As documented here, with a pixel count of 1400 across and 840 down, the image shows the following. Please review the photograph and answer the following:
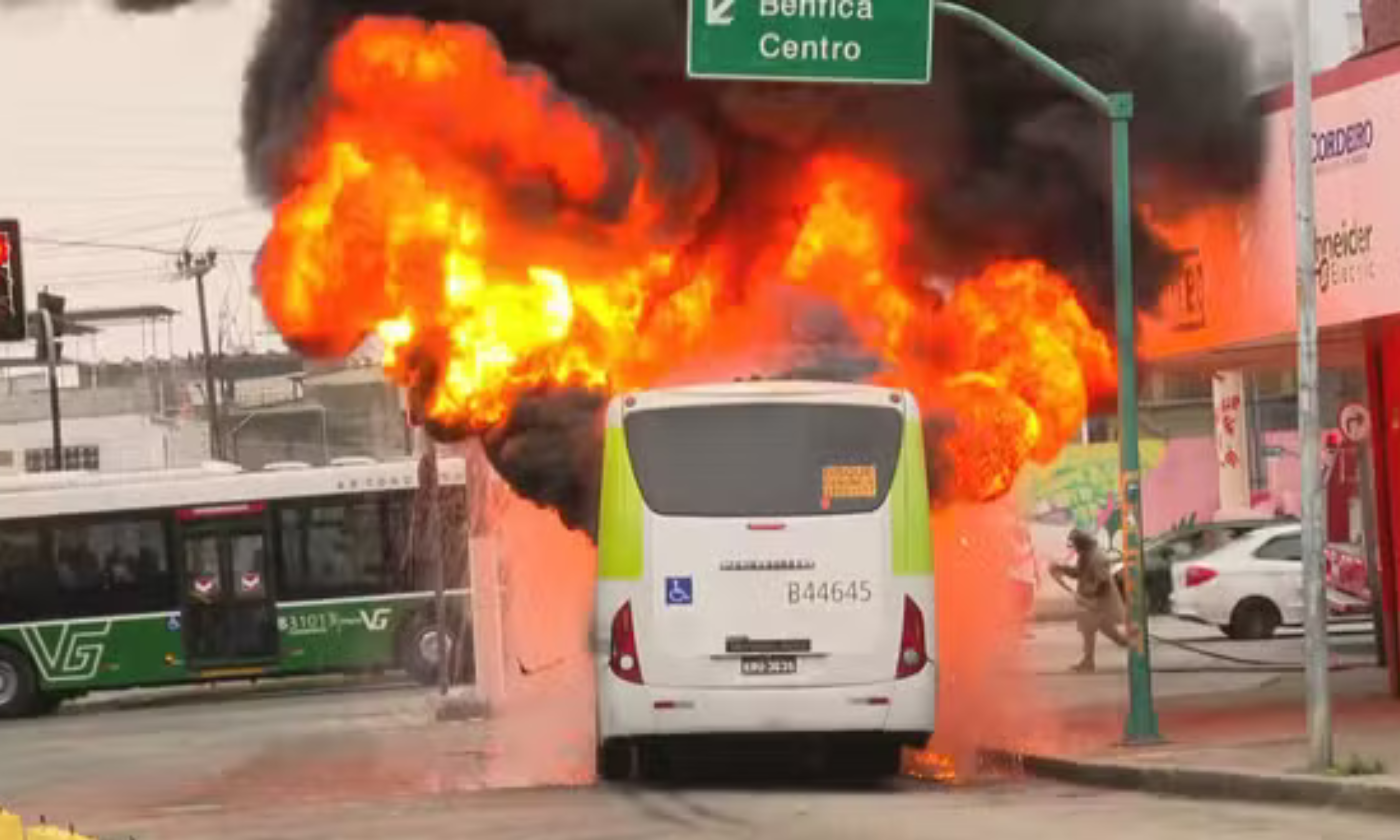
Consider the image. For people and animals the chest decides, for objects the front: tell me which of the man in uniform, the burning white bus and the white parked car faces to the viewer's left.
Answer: the man in uniform

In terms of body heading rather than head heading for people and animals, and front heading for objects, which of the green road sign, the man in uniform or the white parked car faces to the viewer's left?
the man in uniform

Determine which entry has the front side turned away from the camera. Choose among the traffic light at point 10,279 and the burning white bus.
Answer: the burning white bus

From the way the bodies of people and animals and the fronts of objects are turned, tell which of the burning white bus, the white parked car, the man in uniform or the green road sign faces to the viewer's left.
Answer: the man in uniform

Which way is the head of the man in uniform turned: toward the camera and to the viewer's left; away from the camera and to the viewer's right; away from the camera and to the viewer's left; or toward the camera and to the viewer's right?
away from the camera and to the viewer's left

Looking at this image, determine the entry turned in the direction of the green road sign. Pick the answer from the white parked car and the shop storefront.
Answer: the shop storefront

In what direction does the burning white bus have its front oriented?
away from the camera

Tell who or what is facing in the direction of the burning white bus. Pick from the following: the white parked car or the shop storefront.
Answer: the shop storefront

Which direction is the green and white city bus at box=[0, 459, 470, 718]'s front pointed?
to the viewer's right

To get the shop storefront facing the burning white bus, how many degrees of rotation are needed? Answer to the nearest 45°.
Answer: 0° — it already faces it

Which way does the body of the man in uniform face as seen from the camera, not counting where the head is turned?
to the viewer's left

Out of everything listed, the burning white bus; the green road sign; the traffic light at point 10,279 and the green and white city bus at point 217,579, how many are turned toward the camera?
2

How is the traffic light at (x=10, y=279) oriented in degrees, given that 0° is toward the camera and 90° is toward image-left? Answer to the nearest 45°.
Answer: approximately 0°
